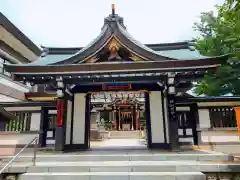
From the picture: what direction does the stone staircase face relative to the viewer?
toward the camera

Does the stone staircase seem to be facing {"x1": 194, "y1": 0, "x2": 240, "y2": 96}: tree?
no
